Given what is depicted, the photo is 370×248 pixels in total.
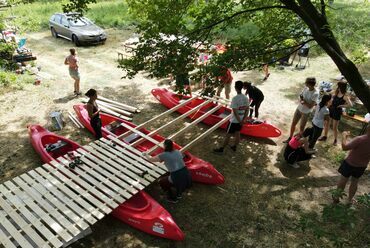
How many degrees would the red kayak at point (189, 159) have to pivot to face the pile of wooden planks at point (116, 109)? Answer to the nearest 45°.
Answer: approximately 180°

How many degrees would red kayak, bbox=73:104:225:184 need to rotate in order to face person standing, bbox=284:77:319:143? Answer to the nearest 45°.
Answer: approximately 45° to its left

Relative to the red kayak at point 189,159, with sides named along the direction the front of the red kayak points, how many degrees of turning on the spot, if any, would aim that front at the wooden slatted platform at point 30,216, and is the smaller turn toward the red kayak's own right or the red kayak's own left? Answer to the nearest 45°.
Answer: approximately 90° to the red kayak's own right

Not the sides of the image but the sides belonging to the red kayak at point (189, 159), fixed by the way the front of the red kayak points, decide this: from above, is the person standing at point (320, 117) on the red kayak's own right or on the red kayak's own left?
on the red kayak's own left

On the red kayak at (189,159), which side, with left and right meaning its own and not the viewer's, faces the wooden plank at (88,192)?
right

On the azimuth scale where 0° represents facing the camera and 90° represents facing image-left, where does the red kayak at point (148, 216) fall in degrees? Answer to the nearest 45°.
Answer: approximately 315°

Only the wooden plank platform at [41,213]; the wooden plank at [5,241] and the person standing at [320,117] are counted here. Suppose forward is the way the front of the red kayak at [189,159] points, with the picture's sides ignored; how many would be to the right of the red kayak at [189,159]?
2

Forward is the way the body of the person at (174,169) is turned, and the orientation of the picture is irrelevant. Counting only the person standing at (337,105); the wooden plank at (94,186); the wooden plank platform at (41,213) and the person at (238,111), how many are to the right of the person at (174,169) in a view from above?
2

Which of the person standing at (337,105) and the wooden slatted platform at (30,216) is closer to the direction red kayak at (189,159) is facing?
the person standing
